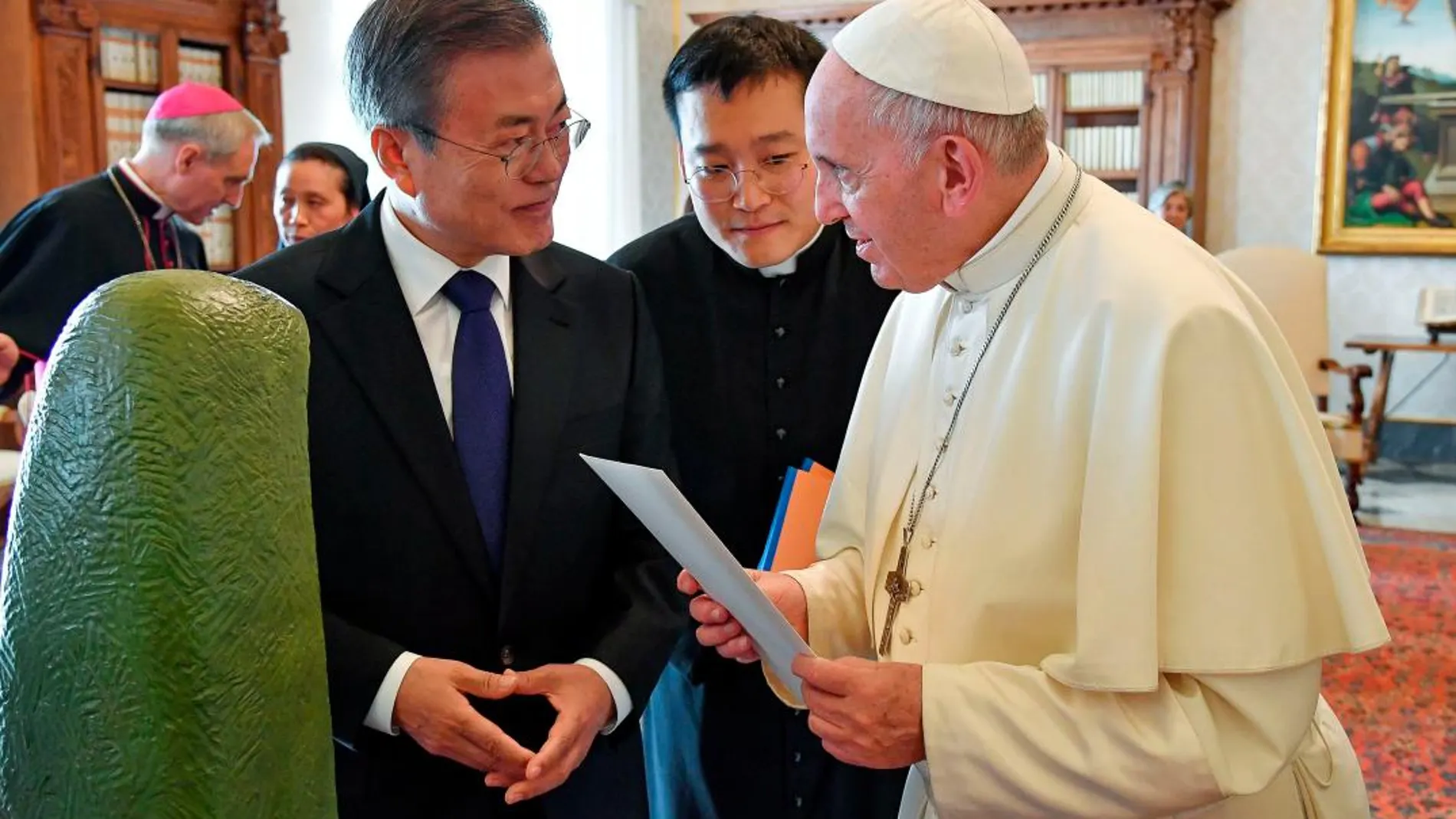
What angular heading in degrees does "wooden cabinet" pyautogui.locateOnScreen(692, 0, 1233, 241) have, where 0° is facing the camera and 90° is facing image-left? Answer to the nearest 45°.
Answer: approximately 0°

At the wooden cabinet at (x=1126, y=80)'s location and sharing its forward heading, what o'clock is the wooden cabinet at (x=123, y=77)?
the wooden cabinet at (x=123, y=77) is roughly at 2 o'clock from the wooden cabinet at (x=1126, y=80).

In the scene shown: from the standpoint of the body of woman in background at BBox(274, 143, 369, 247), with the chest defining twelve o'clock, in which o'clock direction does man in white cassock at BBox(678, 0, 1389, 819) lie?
The man in white cassock is roughly at 10 o'clock from the woman in background.

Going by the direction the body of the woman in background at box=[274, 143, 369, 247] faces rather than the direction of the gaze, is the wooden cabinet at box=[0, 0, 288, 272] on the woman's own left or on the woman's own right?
on the woman's own right

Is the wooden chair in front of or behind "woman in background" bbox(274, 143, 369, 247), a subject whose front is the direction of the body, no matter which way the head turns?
behind

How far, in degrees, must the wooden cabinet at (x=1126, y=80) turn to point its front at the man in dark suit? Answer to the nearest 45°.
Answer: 0° — it already faces them

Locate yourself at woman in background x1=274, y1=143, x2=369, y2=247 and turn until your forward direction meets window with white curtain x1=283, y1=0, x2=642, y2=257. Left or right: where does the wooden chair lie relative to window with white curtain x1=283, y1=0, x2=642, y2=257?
right
